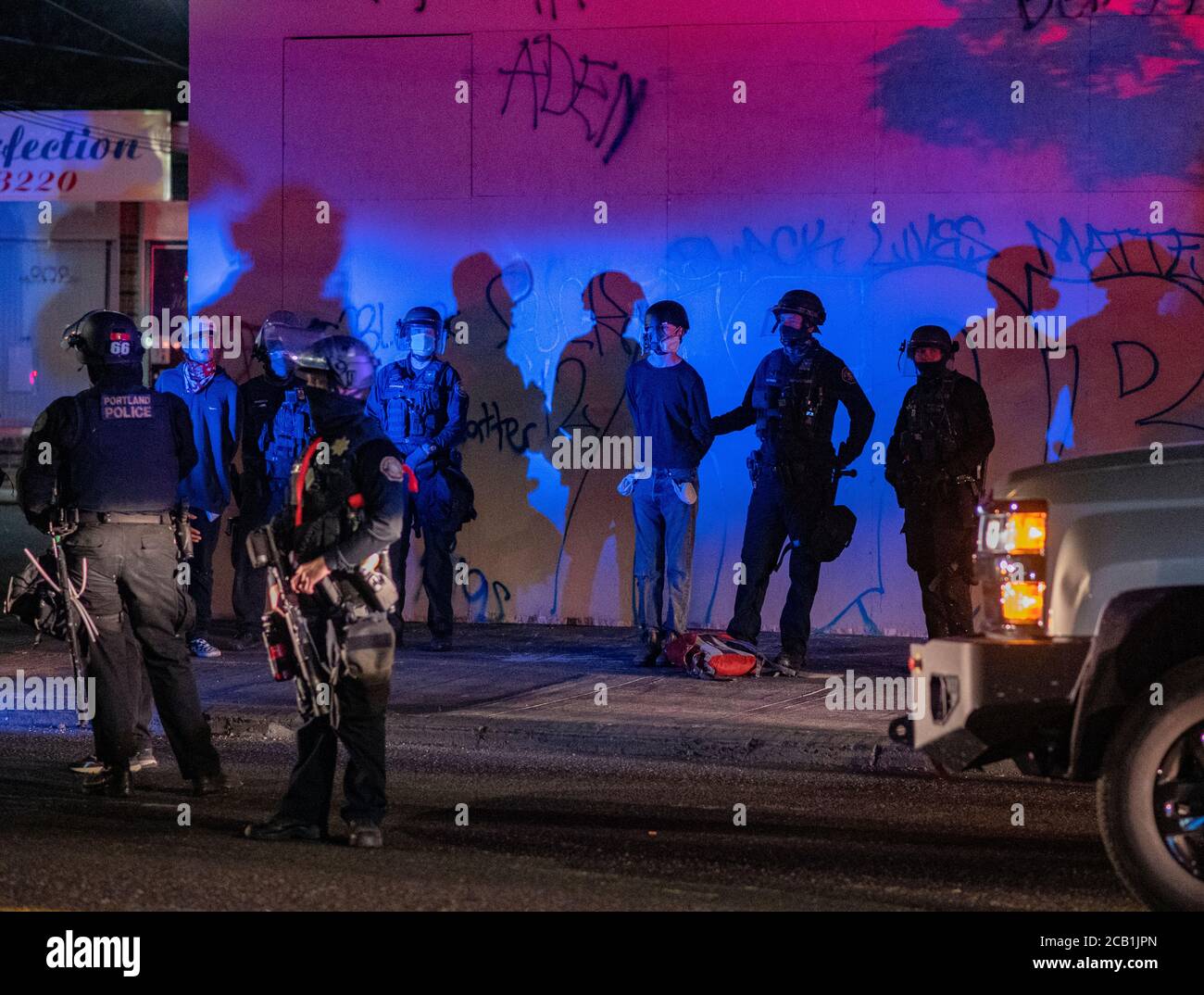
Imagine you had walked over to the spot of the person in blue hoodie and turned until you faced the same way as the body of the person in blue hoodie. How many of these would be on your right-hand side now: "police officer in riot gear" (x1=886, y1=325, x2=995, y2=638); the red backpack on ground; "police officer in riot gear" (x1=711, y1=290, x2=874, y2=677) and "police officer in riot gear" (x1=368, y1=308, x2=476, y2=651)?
0

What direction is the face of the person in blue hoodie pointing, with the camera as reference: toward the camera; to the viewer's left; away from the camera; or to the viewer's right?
toward the camera

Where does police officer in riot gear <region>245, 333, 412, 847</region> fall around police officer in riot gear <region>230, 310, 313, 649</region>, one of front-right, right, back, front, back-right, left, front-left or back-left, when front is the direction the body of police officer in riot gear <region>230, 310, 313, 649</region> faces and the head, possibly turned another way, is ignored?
front-right

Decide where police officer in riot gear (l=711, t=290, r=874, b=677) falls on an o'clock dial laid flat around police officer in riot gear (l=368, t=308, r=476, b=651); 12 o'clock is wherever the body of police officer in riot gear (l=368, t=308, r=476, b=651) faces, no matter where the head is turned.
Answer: police officer in riot gear (l=711, t=290, r=874, b=677) is roughly at 10 o'clock from police officer in riot gear (l=368, t=308, r=476, b=651).

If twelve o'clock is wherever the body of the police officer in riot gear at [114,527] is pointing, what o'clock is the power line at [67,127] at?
The power line is roughly at 12 o'clock from the police officer in riot gear.

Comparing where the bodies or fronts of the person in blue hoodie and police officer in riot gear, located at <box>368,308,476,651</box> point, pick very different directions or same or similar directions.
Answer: same or similar directions

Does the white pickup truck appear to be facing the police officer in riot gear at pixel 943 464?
no

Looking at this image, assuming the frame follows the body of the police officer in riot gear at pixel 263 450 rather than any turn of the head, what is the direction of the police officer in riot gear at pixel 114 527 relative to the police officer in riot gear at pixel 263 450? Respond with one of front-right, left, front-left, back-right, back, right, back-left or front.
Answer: front-right

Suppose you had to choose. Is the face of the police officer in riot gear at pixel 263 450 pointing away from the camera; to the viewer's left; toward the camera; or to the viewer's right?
toward the camera

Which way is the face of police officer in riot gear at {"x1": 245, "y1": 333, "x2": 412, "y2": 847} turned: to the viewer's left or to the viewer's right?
to the viewer's left

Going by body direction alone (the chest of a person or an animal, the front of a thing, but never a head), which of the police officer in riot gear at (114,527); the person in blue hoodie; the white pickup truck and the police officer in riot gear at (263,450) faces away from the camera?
the police officer in riot gear at (114,527)

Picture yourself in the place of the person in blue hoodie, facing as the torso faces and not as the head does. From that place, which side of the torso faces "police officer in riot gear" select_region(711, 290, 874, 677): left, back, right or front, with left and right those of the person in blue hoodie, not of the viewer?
left

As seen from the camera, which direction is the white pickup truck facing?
to the viewer's left

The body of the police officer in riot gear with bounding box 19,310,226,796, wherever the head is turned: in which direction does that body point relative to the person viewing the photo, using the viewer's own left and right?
facing away from the viewer

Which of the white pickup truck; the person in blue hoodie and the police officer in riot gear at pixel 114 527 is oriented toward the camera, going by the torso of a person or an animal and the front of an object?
the person in blue hoodie

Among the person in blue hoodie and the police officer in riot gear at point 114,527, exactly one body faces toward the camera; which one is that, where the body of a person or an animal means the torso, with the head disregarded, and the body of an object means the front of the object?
the person in blue hoodie

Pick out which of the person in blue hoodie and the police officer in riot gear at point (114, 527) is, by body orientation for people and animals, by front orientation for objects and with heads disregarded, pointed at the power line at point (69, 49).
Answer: the police officer in riot gear

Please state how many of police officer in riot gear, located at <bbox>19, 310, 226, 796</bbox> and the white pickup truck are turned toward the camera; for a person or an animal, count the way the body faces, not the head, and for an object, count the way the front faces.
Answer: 0

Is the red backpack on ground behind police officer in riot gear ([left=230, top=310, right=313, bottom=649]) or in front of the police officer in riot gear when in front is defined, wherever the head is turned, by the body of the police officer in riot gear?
in front

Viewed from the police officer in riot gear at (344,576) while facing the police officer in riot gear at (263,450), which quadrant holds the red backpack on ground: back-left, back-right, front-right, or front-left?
front-right

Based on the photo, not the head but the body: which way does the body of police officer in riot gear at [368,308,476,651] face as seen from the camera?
toward the camera

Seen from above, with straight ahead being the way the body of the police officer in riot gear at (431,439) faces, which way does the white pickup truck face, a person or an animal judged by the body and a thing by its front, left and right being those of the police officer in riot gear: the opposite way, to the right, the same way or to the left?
to the right
